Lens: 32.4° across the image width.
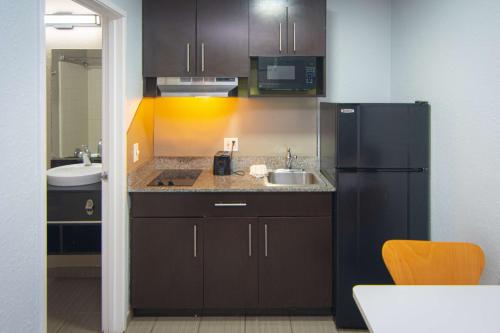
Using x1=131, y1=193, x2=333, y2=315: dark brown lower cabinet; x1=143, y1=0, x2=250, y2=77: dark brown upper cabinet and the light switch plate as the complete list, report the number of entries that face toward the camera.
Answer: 2

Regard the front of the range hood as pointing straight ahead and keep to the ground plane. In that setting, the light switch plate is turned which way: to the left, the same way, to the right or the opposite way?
to the left

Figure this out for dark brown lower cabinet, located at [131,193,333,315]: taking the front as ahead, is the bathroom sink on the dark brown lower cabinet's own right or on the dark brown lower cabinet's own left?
on the dark brown lower cabinet's own right

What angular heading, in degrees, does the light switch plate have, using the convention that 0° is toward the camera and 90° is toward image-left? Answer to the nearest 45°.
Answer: approximately 270°

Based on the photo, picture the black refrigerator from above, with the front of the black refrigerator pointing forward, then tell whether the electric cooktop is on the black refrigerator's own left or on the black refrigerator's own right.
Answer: on the black refrigerator's own right

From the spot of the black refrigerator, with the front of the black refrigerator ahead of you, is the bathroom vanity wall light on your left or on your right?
on your right

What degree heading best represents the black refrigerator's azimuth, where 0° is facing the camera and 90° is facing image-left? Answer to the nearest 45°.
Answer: approximately 0°

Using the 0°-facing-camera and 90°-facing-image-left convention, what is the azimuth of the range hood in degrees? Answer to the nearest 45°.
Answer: approximately 0°
